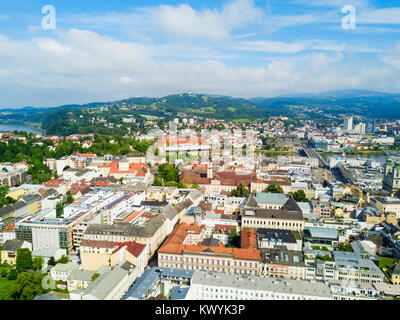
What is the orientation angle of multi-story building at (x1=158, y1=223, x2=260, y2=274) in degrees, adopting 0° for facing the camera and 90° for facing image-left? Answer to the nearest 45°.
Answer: approximately 0°

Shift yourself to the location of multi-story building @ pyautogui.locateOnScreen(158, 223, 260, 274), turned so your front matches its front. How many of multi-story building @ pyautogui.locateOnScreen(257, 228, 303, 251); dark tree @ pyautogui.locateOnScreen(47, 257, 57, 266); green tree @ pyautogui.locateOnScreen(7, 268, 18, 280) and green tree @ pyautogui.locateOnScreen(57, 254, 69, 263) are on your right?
3

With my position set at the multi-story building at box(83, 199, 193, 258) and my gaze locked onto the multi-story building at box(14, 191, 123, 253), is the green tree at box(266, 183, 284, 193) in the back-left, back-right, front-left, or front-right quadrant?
back-right

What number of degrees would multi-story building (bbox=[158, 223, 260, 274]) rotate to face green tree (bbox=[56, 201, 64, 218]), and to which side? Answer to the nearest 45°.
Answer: approximately 135° to its right

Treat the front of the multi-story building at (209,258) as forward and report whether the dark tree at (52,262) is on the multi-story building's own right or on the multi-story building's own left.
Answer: on the multi-story building's own right

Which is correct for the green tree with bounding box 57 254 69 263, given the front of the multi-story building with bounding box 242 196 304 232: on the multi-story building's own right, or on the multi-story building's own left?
on the multi-story building's own right

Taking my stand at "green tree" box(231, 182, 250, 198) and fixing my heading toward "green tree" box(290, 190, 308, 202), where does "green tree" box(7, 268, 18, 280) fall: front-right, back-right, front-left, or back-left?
back-right

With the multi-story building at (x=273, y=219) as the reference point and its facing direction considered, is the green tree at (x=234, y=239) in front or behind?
in front

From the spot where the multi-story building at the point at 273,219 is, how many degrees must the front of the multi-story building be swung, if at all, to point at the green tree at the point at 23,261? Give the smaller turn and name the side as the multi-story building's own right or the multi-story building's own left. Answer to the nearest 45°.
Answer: approximately 45° to the multi-story building's own right

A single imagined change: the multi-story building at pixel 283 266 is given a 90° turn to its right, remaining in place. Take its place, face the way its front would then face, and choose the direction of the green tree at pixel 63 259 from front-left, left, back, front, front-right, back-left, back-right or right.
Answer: front

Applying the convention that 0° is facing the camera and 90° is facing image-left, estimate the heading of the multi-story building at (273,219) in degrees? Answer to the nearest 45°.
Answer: approximately 0°

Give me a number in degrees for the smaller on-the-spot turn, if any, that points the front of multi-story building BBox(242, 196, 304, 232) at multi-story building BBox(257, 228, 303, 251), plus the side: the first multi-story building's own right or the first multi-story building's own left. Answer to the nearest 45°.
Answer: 0° — it already faces it
